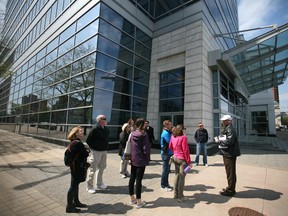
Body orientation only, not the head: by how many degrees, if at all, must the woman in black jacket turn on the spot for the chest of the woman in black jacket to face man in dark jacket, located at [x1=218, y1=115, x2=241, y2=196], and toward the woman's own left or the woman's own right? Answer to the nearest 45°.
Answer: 0° — they already face them

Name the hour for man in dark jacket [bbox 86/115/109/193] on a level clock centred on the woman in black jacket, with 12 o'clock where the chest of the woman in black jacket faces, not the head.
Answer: The man in dark jacket is roughly at 10 o'clock from the woman in black jacket.

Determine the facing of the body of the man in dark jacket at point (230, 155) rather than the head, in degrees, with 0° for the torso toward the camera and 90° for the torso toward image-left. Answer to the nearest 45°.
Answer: approximately 90°

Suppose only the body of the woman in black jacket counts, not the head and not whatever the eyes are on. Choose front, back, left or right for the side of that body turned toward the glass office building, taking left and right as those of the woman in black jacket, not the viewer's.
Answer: left

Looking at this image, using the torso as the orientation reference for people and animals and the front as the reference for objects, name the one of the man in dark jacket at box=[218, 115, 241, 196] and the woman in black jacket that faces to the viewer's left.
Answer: the man in dark jacket

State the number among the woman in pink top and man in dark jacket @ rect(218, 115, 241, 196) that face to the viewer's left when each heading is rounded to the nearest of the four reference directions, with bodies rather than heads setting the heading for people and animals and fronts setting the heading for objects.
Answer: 1

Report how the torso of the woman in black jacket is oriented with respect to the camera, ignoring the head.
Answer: to the viewer's right

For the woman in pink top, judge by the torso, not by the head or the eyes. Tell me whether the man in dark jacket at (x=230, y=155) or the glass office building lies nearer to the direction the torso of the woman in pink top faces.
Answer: the man in dark jacket

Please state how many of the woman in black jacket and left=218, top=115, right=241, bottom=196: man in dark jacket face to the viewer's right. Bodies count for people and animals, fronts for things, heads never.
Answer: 1
